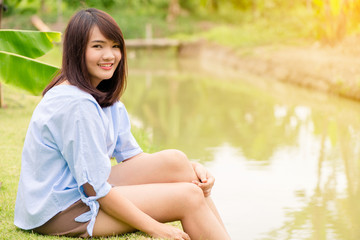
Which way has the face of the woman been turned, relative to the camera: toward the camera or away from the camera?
toward the camera

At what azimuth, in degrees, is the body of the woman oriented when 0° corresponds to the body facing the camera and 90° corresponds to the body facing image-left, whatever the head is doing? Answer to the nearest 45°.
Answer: approximately 270°
